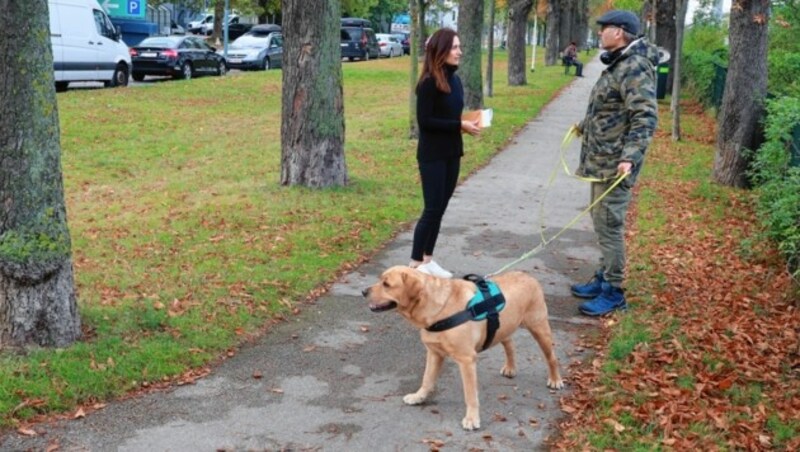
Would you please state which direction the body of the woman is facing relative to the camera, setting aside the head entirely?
to the viewer's right

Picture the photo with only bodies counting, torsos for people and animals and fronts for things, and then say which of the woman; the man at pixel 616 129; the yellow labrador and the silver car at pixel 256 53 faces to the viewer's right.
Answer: the woman

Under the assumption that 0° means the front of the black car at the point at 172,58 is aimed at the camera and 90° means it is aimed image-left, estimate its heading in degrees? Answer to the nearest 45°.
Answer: approximately 225°

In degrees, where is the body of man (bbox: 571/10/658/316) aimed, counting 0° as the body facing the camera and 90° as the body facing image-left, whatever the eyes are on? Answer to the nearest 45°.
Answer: approximately 90°

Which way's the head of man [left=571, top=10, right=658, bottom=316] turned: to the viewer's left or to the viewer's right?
to the viewer's left

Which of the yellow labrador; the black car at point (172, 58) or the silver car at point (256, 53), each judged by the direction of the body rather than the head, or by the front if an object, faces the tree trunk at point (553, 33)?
the black car

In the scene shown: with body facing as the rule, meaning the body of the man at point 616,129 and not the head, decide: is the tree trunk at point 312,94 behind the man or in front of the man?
in front

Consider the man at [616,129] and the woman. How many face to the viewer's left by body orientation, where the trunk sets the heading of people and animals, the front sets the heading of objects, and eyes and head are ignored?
1

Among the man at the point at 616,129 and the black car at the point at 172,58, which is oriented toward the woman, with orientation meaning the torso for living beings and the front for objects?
the man

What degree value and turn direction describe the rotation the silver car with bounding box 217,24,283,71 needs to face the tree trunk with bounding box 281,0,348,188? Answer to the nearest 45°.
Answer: approximately 45° to its left

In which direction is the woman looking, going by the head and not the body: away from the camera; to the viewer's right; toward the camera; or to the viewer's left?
to the viewer's right

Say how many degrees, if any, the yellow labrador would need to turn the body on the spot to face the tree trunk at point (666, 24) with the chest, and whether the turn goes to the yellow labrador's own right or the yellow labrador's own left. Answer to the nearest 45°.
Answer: approximately 135° to the yellow labrador's own right

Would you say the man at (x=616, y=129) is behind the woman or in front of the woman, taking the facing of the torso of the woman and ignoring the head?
in front
